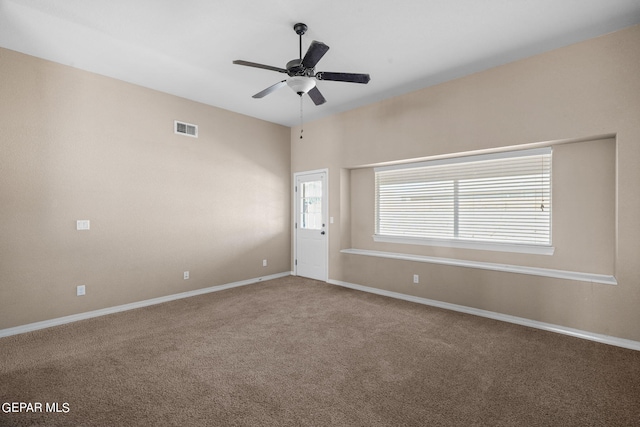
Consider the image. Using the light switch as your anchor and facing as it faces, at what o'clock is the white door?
The white door is roughly at 9 o'clock from the light switch.
